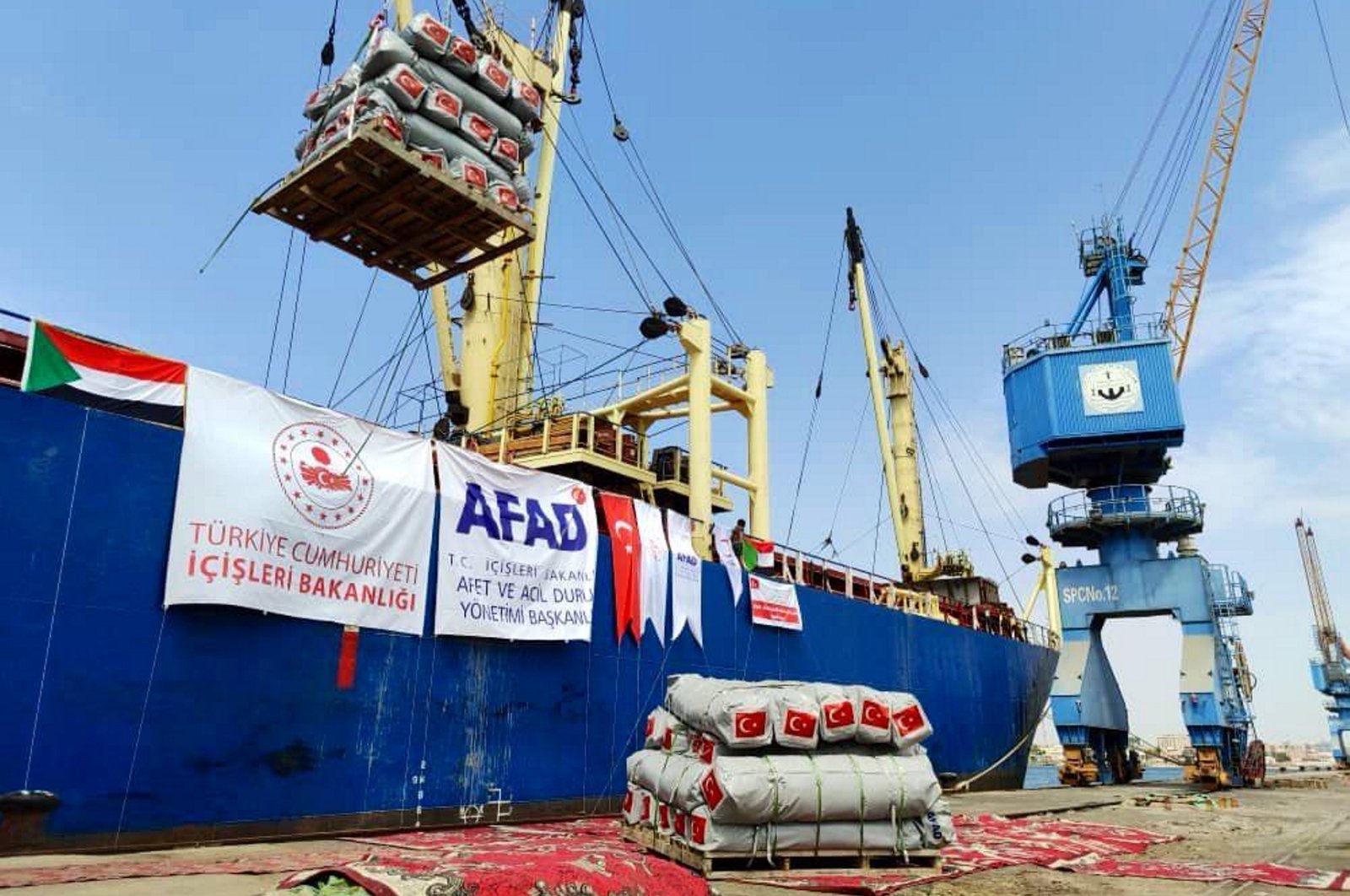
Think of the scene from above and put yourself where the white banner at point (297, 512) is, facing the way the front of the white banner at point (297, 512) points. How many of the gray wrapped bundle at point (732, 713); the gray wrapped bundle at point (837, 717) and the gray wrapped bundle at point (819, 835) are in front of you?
3

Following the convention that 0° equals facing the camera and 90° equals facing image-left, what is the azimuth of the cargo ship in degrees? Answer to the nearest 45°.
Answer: approximately 225°

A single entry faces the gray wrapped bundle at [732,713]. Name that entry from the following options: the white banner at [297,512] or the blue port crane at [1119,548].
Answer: the white banner

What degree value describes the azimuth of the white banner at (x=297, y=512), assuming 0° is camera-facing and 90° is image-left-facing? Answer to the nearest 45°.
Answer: approximately 315°

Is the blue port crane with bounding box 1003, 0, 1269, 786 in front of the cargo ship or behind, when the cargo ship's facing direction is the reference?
in front

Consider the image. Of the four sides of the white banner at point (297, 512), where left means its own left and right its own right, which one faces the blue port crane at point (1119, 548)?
left

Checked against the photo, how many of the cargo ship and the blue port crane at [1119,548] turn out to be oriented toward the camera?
0
